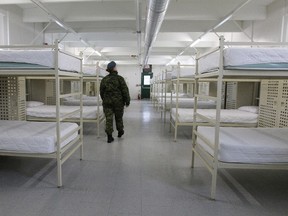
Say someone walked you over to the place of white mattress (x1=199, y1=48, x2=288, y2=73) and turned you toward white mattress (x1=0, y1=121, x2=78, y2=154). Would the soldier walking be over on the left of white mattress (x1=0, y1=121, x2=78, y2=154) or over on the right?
right

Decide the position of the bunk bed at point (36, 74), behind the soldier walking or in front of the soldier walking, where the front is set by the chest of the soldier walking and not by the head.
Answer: behind

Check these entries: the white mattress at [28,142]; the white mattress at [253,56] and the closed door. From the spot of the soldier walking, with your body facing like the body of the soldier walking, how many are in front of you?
1

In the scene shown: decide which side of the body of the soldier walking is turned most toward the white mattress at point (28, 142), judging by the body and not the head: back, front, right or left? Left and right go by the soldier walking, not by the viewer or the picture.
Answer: back

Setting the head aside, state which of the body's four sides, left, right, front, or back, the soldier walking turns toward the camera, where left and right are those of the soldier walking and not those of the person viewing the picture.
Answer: back

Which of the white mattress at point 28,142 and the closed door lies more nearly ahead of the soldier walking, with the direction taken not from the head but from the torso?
the closed door

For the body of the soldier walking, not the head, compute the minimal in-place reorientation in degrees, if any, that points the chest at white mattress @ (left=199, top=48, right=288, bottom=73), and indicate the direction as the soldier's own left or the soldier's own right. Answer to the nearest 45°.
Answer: approximately 135° to the soldier's own right

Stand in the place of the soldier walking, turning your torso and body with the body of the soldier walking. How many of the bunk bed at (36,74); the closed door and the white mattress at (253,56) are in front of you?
1

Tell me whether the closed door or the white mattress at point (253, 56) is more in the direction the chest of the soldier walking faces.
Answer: the closed door
